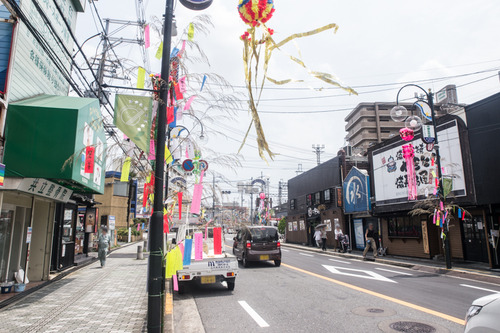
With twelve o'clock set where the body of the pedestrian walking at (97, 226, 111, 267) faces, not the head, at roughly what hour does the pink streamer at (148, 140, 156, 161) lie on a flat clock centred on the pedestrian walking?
The pink streamer is roughly at 12 o'clock from the pedestrian walking.

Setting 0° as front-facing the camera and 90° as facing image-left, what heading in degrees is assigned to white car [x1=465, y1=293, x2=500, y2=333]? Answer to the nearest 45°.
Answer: approximately 45°

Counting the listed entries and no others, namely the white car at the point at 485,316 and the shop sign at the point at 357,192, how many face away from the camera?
0

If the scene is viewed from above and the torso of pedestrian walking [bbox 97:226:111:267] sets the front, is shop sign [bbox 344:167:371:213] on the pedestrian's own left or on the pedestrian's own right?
on the pedestrian's own left

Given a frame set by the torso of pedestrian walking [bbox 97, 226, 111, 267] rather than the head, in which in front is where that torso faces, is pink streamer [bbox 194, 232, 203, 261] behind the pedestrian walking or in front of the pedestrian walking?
in front

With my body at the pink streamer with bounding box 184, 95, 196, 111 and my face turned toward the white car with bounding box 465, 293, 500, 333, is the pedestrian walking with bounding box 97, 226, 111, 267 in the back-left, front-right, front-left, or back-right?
back-left

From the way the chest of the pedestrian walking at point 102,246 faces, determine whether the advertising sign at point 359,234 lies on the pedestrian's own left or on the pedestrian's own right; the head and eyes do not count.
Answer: on the pedestrian's own left

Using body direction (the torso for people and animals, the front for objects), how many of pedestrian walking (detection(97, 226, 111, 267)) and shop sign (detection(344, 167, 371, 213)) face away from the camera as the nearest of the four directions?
0

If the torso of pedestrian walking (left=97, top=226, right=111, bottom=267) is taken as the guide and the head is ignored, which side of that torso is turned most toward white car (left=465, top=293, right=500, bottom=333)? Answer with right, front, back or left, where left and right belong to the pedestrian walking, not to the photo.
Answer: front

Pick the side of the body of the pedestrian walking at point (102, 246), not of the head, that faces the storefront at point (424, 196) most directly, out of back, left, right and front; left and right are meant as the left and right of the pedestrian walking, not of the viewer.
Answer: left
